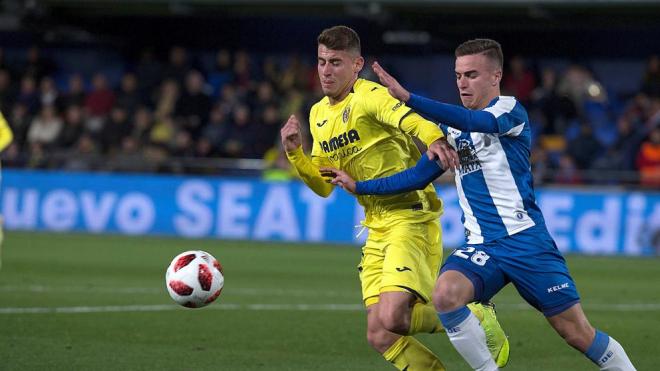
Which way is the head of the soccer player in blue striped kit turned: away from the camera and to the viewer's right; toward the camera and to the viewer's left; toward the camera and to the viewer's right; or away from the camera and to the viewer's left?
toward the camera and to the viewer's left

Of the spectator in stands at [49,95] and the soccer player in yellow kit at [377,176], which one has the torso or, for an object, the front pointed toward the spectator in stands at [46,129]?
the spectator in stands at [49,95]

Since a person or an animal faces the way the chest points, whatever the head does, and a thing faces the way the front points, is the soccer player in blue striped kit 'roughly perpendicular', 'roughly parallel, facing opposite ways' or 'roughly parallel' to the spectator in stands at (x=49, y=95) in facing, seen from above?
roughly perpendicular

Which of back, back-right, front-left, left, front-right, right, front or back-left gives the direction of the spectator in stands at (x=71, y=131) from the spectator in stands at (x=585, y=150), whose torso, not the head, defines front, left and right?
right

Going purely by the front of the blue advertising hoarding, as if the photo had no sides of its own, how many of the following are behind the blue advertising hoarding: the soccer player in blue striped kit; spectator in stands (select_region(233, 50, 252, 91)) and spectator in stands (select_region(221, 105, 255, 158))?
2

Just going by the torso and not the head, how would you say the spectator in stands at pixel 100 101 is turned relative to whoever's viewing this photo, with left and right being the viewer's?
facing the viewer

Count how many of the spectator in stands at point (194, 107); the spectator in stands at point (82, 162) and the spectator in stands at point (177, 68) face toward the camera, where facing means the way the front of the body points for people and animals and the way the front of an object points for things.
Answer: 3

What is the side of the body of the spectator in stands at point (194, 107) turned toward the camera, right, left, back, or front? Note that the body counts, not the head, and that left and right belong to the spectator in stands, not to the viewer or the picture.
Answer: front

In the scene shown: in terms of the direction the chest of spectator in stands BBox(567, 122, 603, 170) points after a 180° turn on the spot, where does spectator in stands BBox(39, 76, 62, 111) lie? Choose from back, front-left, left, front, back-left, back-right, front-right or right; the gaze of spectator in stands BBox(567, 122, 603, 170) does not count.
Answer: left

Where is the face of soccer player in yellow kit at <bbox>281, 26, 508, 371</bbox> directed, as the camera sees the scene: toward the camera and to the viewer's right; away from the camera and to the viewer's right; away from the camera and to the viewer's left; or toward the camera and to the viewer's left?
toward the camera and to the viewer's left

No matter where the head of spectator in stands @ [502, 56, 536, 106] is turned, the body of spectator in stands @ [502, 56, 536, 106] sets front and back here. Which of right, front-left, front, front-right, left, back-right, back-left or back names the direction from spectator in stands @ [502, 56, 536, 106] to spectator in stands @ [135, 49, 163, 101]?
right
